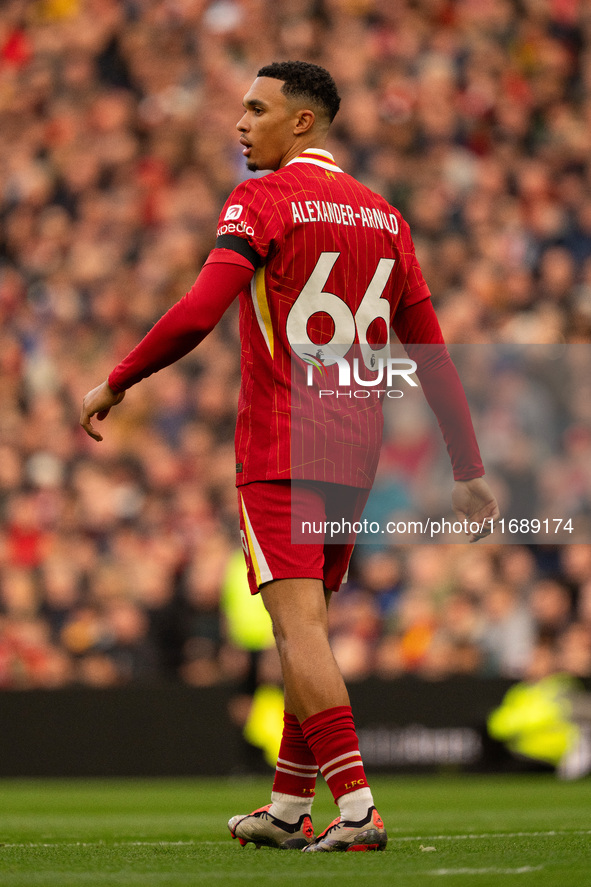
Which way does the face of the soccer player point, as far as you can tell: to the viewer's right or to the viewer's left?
to the viewer's left

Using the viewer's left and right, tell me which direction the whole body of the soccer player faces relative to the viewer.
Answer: facing away from the viewer and to the left of the viewer
